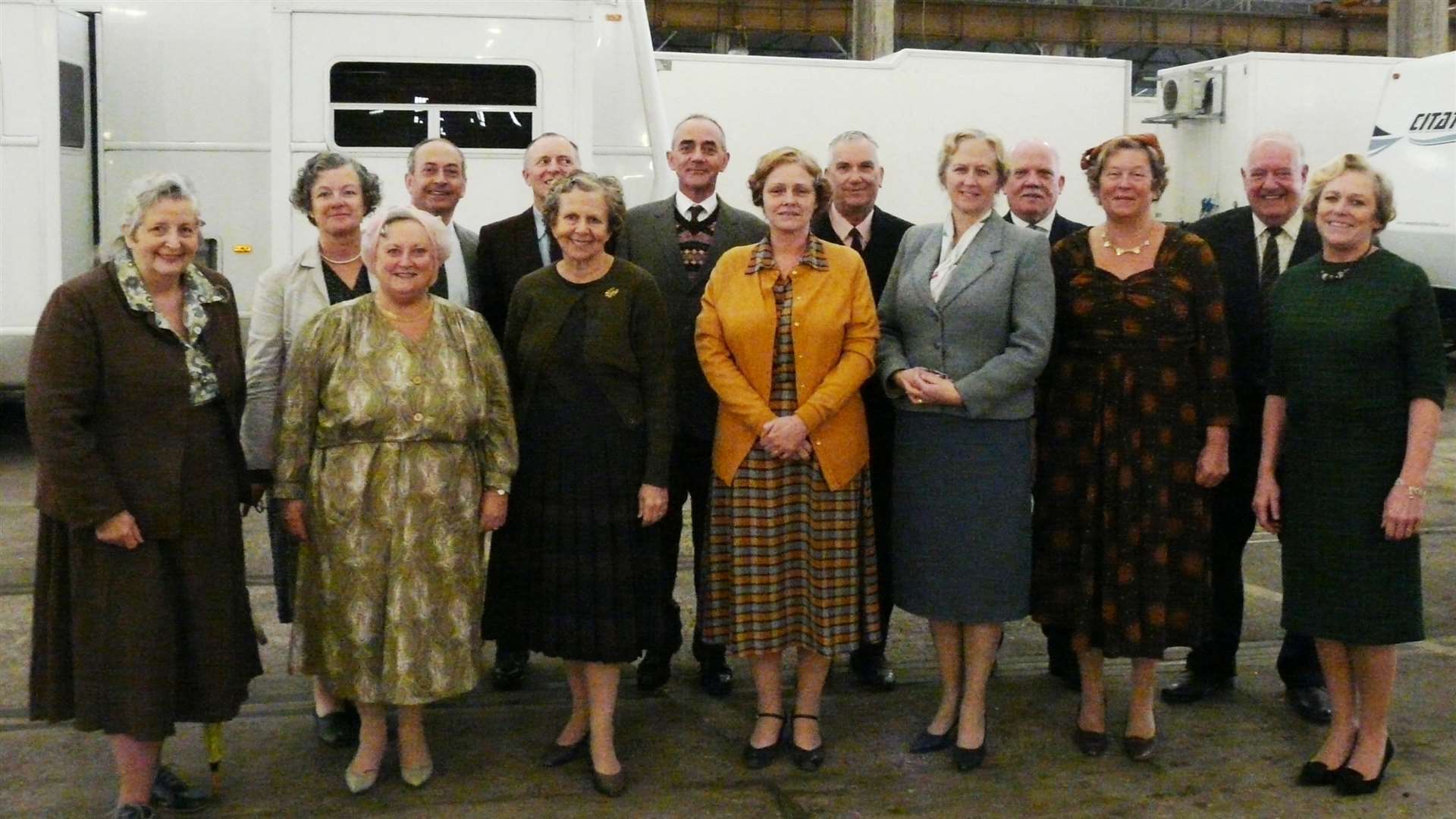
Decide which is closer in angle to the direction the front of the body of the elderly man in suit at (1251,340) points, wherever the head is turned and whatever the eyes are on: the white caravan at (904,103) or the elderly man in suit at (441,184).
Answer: the elderly man in suit

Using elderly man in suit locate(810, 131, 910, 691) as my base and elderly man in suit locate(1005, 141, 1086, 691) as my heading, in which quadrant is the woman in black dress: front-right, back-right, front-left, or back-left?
back-right

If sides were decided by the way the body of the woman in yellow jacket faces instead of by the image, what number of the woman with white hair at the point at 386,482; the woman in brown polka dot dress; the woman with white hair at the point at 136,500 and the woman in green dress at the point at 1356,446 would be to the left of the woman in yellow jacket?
2

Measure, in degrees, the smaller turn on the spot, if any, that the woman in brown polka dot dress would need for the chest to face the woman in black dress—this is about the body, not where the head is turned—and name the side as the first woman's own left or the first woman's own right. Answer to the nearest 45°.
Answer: approximately 90° to the first woman's own right
